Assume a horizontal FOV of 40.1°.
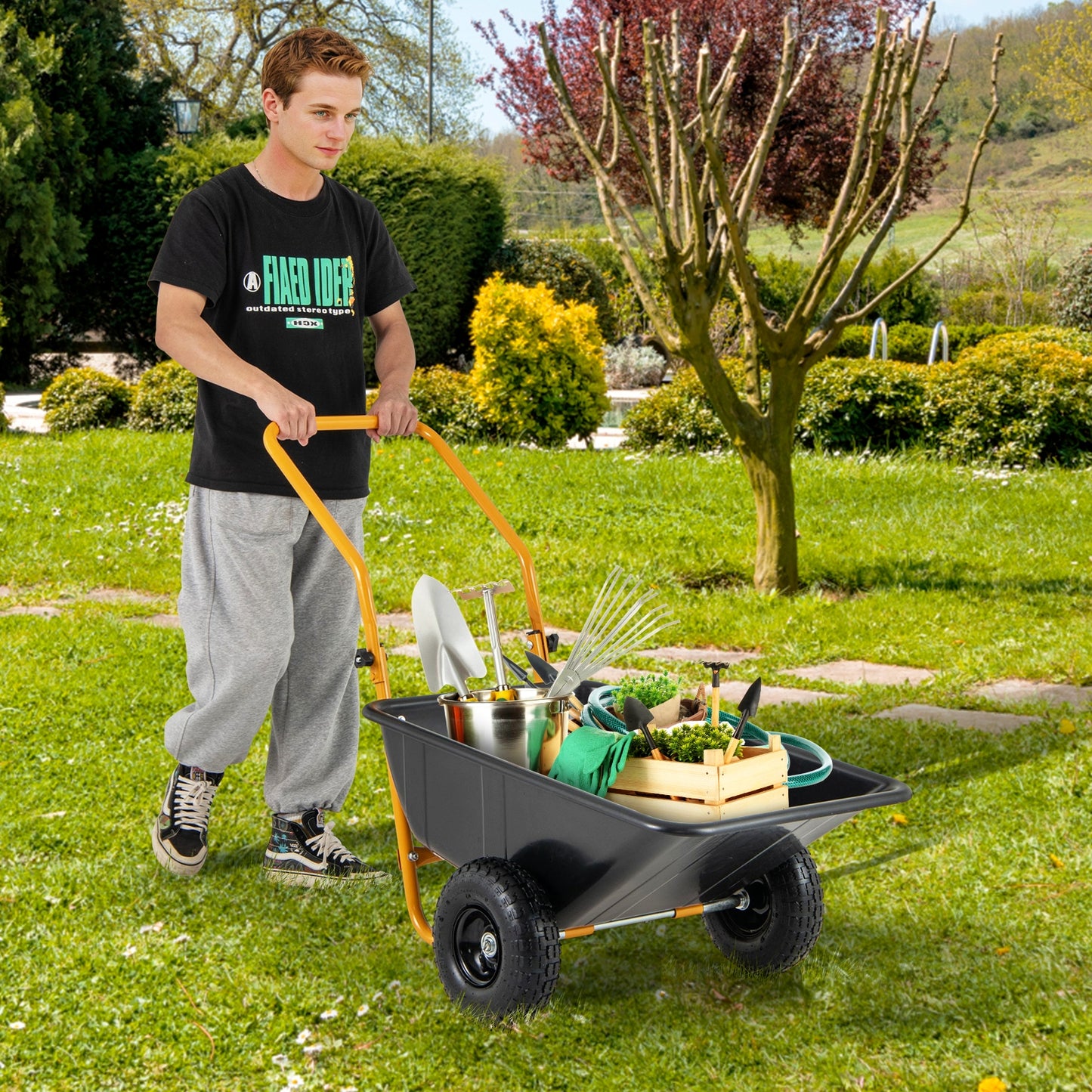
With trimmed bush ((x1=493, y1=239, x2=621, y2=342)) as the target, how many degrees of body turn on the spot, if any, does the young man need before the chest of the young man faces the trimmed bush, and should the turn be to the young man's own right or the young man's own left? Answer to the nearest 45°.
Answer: approximately 135° to the young man's own left

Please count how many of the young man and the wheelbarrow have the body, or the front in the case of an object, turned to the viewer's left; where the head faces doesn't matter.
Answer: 0

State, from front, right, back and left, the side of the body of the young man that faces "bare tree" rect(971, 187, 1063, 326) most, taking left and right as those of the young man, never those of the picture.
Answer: left

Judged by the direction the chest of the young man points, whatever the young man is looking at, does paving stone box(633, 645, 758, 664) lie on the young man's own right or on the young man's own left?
on the young man's own left

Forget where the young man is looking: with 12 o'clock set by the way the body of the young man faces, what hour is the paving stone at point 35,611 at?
The paving stone is roughly at 7 o'clock from the young man.

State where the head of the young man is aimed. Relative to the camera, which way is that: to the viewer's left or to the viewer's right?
to the viewer's right

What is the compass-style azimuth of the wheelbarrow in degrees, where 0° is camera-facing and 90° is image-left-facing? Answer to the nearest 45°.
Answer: approximately 315°

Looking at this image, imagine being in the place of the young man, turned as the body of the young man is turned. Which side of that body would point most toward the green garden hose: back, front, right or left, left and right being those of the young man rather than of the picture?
front

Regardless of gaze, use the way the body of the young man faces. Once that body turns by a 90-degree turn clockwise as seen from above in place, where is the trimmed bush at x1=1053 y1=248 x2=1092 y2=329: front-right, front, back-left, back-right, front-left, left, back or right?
back

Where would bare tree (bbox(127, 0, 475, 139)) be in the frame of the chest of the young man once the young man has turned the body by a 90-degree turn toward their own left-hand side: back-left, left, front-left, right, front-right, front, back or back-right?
front-left

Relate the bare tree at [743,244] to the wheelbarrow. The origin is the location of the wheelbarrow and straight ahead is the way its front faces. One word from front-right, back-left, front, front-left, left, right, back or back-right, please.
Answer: back-left

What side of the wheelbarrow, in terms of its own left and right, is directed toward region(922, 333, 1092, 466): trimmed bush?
left

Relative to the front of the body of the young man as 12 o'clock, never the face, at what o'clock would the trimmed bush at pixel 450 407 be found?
The trimmed bush is roughly at 8 o'clock from the young man.

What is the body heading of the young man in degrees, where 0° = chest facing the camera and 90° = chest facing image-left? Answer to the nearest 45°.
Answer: approximately 315°

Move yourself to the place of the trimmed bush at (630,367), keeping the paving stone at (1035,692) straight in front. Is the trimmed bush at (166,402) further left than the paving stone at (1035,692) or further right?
right

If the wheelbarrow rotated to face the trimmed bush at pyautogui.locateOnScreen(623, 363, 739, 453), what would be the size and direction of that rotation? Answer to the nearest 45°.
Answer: approximately 135° to its left

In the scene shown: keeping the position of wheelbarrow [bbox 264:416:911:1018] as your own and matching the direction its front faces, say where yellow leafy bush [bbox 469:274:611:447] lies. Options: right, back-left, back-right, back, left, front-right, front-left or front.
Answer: back-left

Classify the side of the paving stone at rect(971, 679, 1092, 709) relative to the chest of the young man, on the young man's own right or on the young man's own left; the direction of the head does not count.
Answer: on the young man's own left
